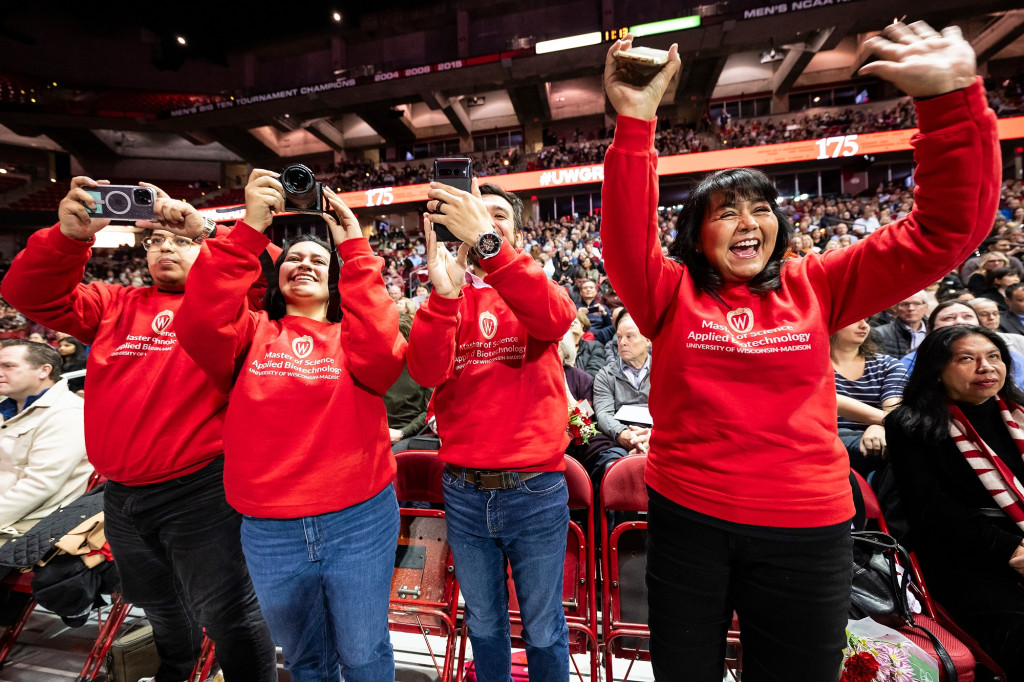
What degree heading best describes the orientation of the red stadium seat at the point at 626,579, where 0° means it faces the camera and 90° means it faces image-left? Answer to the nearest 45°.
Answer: approximately 0°

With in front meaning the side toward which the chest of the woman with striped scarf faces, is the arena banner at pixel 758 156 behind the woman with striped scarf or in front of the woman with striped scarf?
behind

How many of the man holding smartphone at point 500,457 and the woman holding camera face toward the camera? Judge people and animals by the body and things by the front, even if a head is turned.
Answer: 2

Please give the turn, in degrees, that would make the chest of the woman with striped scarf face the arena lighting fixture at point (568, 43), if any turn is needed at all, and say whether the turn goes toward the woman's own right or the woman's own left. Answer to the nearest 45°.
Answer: approximately 180°

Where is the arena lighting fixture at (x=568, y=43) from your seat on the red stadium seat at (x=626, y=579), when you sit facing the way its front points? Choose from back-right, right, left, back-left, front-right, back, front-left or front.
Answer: back

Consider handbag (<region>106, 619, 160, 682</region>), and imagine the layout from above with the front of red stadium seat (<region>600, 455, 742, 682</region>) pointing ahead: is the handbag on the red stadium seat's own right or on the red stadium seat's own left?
on the red stadium seat's own right

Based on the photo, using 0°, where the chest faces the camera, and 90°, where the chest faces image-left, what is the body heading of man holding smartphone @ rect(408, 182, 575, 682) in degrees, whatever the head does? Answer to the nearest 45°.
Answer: approximately 0°

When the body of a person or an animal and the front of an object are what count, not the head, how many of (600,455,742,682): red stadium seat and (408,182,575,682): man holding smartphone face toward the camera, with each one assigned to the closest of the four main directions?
2

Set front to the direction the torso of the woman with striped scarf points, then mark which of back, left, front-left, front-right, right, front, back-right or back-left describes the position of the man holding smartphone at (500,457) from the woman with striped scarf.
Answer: right

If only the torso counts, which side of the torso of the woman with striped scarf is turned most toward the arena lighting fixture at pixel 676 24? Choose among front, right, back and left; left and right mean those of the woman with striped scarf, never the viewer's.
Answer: back

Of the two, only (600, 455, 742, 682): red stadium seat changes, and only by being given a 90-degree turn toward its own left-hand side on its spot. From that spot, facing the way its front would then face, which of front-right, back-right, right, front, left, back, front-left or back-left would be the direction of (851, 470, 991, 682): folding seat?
front
